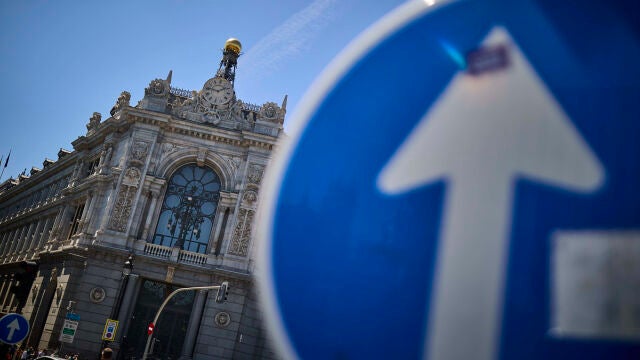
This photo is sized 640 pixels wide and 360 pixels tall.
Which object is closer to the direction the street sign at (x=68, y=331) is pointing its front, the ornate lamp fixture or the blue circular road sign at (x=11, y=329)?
the blue circular road sign

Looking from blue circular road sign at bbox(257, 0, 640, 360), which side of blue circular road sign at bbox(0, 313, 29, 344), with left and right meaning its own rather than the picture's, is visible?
front

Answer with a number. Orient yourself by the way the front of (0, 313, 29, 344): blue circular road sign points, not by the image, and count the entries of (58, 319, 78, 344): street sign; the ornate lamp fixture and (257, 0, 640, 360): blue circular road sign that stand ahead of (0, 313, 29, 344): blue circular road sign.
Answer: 1

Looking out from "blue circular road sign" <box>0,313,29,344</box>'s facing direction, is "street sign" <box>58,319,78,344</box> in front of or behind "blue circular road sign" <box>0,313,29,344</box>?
behind

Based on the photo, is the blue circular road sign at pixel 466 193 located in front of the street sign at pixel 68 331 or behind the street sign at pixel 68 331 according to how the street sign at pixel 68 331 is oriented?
in front

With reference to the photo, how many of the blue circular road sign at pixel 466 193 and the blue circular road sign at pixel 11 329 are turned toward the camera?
2

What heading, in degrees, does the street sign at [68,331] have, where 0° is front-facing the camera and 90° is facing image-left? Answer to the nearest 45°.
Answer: approximately 0°

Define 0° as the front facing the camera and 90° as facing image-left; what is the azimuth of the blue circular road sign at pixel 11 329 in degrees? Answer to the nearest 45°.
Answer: approximately 0°

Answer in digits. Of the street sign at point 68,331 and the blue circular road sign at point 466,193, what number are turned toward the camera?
2

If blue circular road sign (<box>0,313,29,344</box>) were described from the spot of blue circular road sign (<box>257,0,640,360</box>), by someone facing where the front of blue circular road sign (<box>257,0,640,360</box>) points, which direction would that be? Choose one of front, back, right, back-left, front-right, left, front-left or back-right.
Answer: back-right
